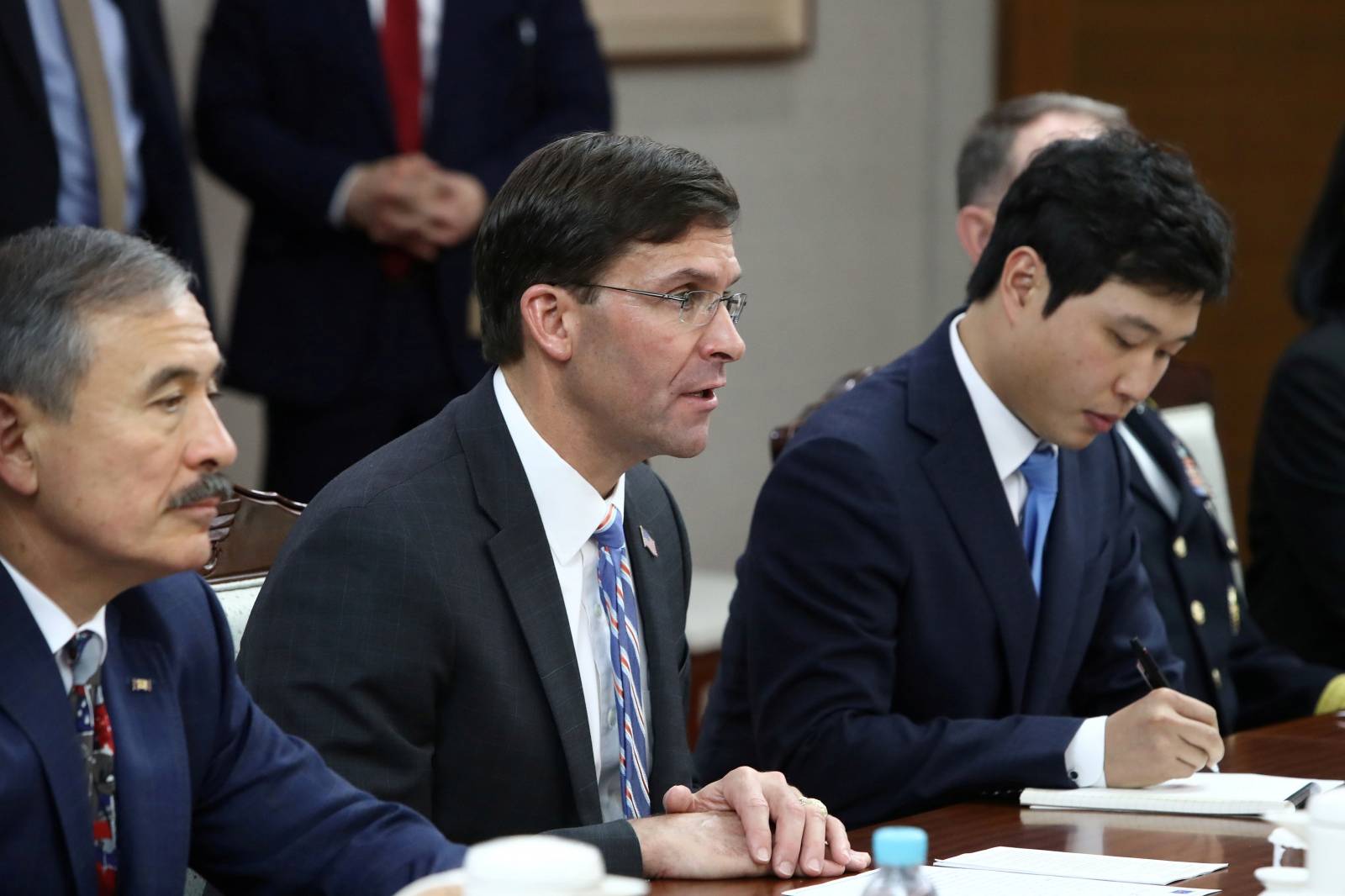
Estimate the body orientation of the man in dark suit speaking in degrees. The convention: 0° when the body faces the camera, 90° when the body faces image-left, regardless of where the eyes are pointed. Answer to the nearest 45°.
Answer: approximately 315°

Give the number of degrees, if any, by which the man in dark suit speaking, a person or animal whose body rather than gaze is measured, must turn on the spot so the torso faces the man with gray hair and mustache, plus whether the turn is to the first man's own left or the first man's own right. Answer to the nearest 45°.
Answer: approximately 90° to the first man's own right

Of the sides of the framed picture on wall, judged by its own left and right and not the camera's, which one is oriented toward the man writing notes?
front

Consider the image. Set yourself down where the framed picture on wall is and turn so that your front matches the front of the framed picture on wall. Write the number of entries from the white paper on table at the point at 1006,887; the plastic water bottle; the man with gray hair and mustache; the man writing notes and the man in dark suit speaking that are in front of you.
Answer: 5

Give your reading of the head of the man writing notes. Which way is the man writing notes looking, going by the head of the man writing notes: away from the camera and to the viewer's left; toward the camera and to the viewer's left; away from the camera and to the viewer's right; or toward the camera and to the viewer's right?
toward the camera and to the viewer's right

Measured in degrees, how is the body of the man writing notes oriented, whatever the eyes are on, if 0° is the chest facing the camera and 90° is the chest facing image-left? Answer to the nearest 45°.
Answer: approximately 315°

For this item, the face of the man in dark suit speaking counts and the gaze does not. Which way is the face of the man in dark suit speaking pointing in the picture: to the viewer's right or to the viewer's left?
to the viewer's right

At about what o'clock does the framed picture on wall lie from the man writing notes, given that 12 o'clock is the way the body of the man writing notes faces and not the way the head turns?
The framed picture on wall is roughly at 7 o'clock from the man writing notes.

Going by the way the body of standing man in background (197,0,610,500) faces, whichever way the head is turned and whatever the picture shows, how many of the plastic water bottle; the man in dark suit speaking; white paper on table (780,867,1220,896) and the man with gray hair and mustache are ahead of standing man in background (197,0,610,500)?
4

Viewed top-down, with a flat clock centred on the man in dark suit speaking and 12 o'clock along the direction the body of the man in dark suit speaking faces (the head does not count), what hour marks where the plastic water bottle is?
The plastic water bottle is roughly at 1 o'clock from the man in dark suit speaking.

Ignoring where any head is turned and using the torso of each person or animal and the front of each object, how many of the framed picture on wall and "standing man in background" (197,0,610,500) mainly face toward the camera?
2

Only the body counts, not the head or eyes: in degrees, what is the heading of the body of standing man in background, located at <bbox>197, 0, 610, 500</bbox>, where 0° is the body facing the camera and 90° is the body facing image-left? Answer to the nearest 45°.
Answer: approximately 0°

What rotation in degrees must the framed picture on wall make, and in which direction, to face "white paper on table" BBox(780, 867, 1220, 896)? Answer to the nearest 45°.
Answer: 0° — it already faces it
